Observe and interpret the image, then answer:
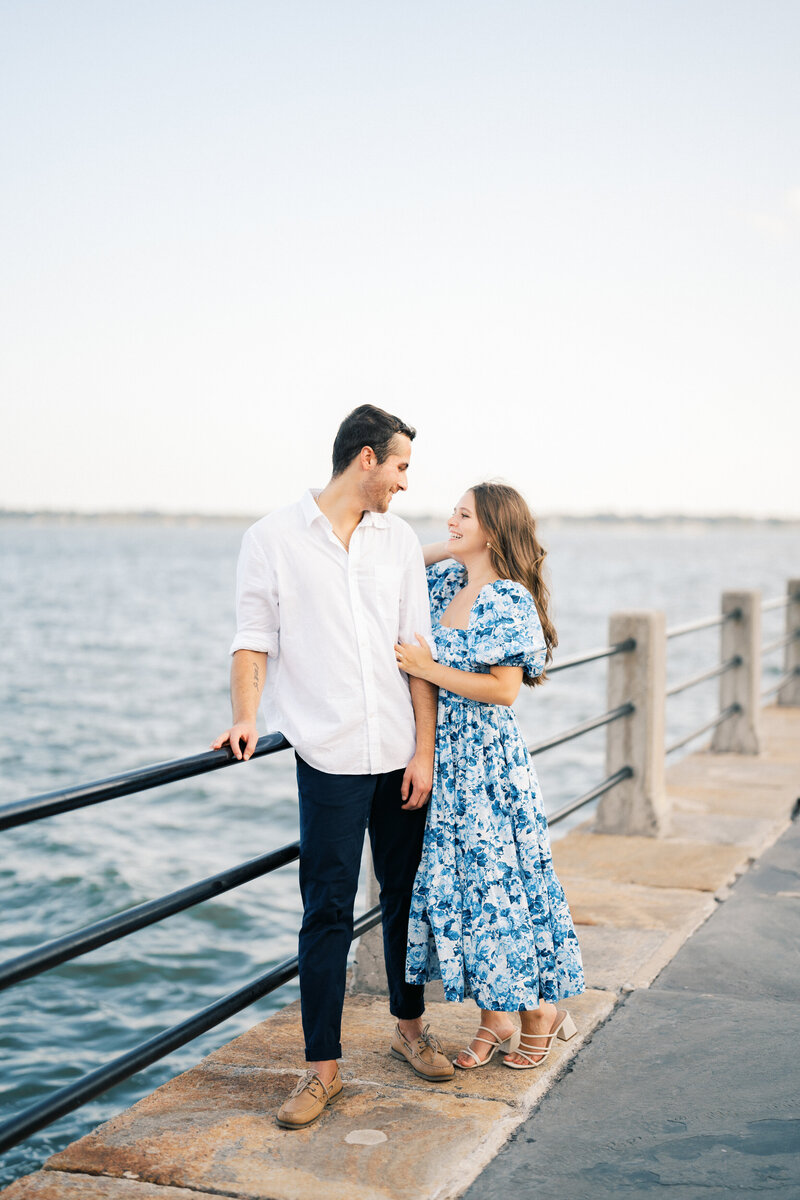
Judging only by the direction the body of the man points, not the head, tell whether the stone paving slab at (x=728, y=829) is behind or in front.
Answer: behind

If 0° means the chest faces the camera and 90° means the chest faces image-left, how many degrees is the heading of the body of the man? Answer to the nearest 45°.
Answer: approximately 0°

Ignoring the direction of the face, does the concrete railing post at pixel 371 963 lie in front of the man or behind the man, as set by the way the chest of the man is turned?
behind

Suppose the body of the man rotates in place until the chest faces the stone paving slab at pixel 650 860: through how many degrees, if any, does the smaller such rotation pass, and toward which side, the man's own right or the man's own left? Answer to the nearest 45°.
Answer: approximately 135° to the man's own left

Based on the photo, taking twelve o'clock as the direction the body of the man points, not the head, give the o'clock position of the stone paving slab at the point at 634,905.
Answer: The stone paving slab is roughly at 7 o'clock from the man.
